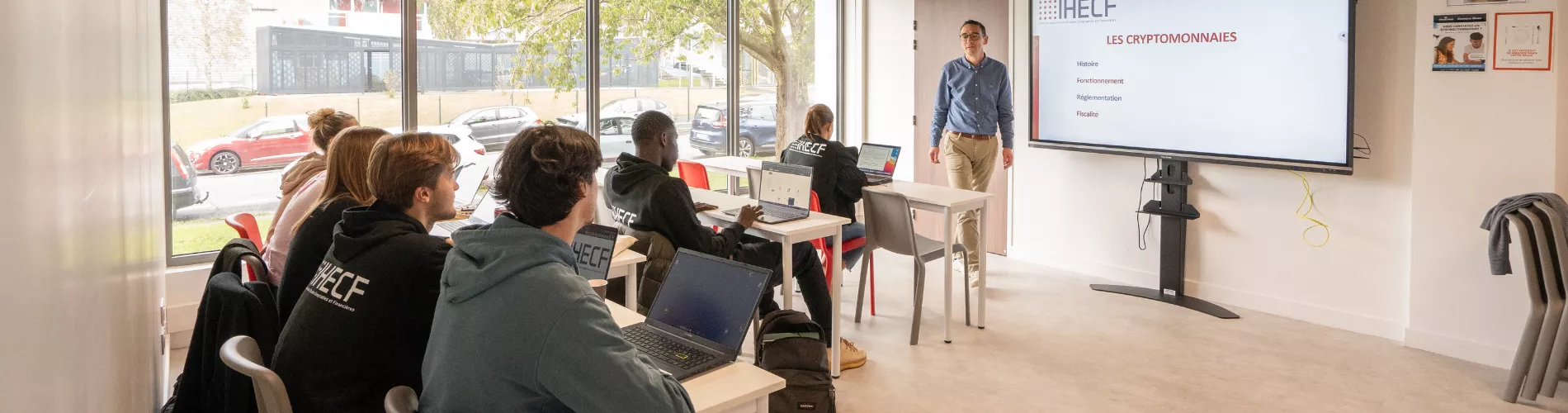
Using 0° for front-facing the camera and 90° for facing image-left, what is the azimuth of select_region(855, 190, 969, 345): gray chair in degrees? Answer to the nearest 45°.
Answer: approximately 225°

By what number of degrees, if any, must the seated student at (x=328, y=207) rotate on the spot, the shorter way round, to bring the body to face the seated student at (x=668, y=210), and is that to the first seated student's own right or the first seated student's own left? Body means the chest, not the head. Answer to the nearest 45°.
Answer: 0° — they already face them

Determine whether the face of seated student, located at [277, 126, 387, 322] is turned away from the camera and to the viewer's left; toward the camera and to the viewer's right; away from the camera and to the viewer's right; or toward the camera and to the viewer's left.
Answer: away from the camera and to the viewer's right

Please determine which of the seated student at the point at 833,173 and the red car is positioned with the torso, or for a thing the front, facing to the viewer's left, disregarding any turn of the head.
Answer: the red car

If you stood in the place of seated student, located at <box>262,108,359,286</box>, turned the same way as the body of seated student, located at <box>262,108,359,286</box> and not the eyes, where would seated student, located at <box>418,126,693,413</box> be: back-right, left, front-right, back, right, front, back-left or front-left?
back-right

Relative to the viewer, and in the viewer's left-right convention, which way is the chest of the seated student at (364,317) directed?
facing away from the viewer and to the right of the viewer

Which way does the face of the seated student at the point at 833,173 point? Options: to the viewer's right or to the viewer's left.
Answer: to the viewer's right

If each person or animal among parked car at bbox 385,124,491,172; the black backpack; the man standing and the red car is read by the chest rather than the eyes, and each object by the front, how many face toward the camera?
2

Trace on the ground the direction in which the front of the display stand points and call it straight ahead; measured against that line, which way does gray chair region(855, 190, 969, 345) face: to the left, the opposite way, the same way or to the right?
the opposite way

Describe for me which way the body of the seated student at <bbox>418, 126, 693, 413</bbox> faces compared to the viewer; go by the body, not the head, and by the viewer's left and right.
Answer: facing away from the viewer and to the right of the viewer

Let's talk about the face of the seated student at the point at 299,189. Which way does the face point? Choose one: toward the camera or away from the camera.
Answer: away from the camera

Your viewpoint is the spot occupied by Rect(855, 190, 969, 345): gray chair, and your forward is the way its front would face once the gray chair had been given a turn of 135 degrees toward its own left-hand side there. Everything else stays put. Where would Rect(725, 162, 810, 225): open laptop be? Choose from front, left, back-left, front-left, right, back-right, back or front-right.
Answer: front-left
